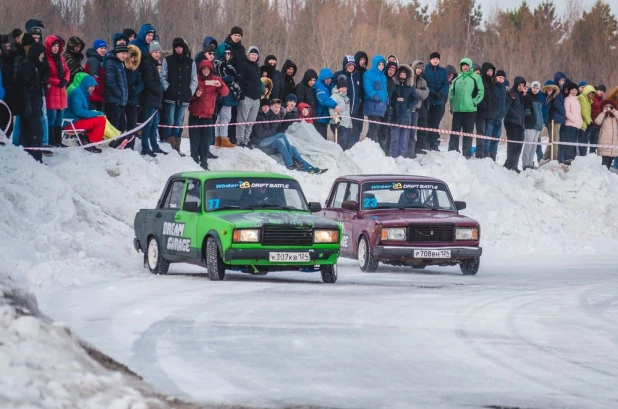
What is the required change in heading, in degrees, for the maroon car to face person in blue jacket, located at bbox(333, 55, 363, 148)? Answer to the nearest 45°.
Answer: approximately 135° to its left

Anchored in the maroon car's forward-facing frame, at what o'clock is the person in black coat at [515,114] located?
The person in black coat is roughly at 8 o'clock from the maroon car.

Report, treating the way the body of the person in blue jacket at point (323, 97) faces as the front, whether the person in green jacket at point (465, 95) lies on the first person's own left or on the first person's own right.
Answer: on the first person's own left

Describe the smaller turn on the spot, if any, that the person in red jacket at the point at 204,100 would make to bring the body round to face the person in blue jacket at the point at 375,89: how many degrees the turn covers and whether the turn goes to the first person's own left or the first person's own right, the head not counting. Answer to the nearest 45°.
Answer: approximately 135° to the first person's own left

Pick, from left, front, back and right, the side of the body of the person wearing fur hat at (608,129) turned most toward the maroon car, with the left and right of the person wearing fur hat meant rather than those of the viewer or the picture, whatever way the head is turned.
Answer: front

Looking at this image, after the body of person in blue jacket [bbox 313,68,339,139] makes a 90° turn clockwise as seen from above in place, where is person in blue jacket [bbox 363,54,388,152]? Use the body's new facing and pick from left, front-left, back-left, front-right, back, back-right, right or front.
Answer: back-left

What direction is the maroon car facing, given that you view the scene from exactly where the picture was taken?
facing the viewer and to the right of the viewer

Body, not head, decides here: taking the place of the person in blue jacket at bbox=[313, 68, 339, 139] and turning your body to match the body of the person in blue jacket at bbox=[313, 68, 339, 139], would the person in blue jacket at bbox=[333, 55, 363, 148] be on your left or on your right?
on your left

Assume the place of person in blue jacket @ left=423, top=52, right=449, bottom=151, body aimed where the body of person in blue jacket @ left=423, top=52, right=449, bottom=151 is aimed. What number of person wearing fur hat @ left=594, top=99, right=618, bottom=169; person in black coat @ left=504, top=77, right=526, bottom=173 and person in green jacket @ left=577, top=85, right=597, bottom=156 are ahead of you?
0

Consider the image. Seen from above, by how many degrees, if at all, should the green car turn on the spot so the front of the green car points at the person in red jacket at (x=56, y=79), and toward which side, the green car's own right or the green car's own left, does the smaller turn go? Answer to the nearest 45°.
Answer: approximately 180°

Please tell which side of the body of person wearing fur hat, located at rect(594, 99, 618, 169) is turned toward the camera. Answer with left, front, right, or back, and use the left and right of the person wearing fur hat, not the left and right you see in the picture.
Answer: front

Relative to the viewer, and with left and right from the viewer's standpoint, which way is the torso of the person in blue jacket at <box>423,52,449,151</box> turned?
facing the viewer
